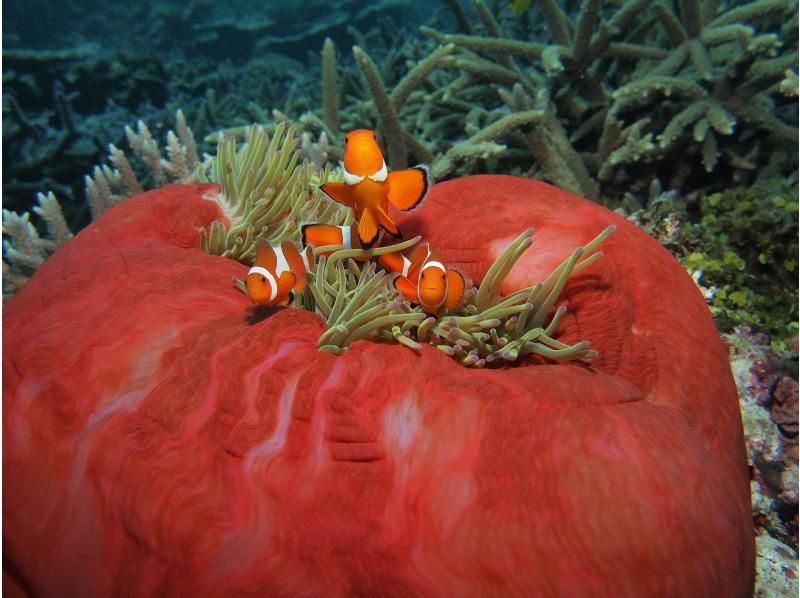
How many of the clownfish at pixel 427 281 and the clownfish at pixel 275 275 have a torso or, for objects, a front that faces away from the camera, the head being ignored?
0

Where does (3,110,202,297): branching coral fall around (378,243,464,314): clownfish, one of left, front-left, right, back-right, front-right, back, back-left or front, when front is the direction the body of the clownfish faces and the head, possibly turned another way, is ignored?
back

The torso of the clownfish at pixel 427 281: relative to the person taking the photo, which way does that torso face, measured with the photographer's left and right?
facing the viewer and to the right of the viewer

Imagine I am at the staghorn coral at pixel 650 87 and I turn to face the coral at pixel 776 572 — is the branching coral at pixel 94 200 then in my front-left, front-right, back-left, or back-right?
front-right

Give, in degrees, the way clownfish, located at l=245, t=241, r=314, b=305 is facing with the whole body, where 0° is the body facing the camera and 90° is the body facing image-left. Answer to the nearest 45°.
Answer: approximately 45°

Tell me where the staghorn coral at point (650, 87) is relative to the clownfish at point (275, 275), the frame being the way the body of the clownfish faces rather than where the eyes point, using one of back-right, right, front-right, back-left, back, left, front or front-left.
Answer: back
